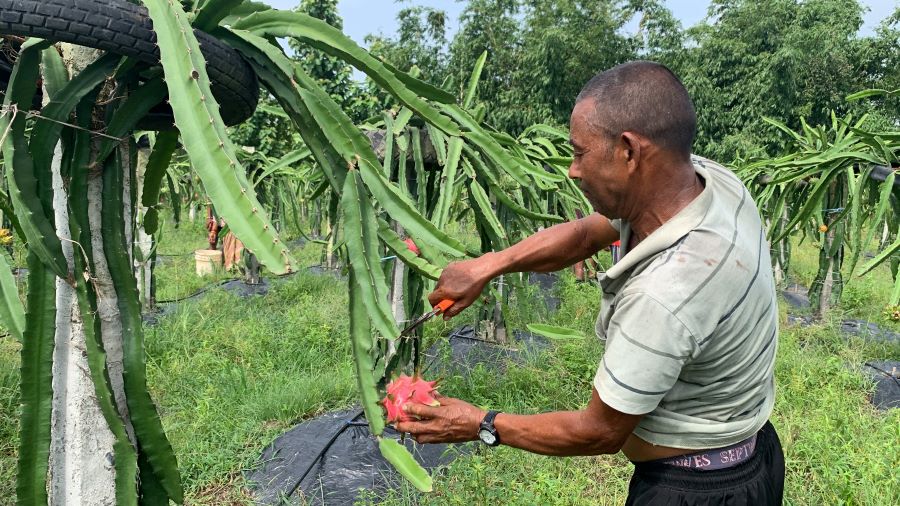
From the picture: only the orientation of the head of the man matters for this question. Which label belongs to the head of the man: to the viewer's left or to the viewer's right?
to the viewer's left

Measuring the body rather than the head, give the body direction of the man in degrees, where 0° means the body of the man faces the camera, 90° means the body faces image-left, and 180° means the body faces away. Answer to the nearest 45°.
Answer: approximately 90°

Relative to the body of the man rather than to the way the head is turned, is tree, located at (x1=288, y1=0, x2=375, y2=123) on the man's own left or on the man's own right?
on the man's own right

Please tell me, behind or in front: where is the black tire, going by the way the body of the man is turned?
in front
